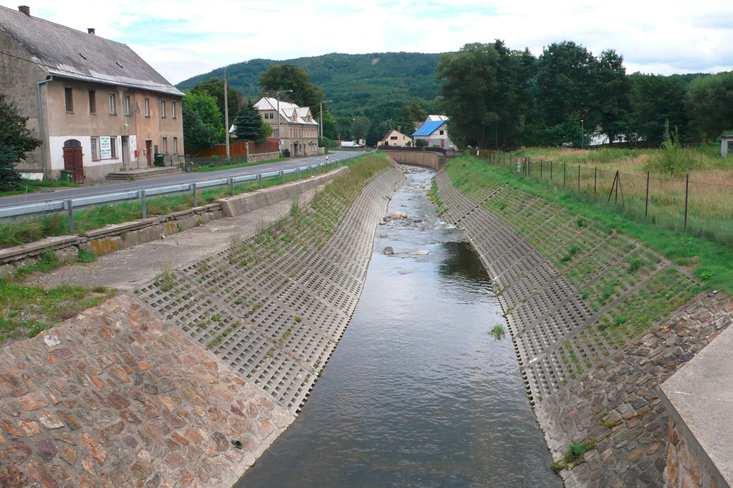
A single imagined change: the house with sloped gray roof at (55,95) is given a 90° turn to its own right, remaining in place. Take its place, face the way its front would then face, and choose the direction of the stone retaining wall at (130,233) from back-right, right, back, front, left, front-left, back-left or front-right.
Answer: front-left

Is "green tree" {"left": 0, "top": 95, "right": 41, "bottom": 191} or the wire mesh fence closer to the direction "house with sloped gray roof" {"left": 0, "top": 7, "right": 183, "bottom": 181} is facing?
the wire mesh fence

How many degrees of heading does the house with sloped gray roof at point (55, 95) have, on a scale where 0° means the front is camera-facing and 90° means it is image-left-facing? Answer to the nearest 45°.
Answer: approximately 315°

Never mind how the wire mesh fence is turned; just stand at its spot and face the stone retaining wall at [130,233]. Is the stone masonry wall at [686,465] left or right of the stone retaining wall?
left

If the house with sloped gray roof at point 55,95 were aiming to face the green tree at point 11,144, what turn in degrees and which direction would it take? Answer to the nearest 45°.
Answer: approximately 45° to its right

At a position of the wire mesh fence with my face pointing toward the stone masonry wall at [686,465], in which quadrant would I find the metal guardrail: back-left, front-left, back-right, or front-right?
front-right

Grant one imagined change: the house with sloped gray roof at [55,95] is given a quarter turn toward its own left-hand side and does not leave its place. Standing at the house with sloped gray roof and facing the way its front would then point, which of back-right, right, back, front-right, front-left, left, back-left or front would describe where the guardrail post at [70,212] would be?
back-right

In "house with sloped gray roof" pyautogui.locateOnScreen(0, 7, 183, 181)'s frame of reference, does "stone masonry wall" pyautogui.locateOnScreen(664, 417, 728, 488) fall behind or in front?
in front

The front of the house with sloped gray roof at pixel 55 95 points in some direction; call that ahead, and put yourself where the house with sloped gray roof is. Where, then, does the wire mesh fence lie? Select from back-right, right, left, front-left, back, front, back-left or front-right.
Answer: front
